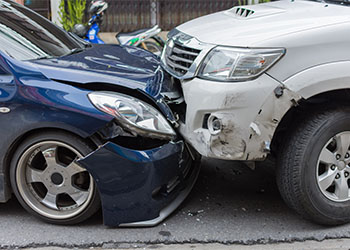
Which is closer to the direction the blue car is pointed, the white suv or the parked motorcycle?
the white suv

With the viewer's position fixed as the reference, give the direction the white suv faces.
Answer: facing the viewer and to the left of the viewer

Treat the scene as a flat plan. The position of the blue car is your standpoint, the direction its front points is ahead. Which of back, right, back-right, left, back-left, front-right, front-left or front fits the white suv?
front

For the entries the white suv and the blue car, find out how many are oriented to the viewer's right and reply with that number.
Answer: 1

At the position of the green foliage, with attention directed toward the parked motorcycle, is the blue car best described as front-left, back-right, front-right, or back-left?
front-right

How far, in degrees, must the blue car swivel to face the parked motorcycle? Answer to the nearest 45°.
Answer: approximately 90° to its left

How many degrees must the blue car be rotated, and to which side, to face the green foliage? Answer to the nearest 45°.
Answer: approximately 90° to its left

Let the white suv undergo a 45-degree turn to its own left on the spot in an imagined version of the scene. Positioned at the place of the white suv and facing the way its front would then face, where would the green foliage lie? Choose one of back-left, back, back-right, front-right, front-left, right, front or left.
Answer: back-right

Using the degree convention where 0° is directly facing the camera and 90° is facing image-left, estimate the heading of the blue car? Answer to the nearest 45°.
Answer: approximately 270°

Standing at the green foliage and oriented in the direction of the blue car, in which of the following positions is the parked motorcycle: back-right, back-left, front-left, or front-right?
front-left

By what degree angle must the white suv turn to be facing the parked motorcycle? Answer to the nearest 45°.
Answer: approximately 90° to its right

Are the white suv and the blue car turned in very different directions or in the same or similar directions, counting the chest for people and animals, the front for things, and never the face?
very different directions
